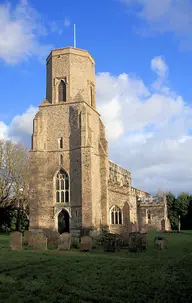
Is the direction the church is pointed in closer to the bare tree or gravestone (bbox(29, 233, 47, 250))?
the gravestone

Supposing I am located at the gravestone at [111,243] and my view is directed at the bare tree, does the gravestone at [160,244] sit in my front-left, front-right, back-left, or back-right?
back-right

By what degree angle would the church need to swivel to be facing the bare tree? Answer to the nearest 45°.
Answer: approximately 90° to its right

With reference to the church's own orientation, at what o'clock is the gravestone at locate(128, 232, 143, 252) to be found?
The gravestone is roughly at 10 o'clock from the church.

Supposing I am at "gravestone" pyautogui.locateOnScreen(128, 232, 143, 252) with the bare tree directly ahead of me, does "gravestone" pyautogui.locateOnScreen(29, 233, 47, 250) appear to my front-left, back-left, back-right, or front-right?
front-left

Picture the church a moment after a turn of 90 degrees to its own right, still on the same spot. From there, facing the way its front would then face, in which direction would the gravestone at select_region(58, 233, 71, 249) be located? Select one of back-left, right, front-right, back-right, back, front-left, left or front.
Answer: back-left

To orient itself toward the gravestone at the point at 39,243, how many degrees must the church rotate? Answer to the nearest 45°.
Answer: approximately 45° to its left
